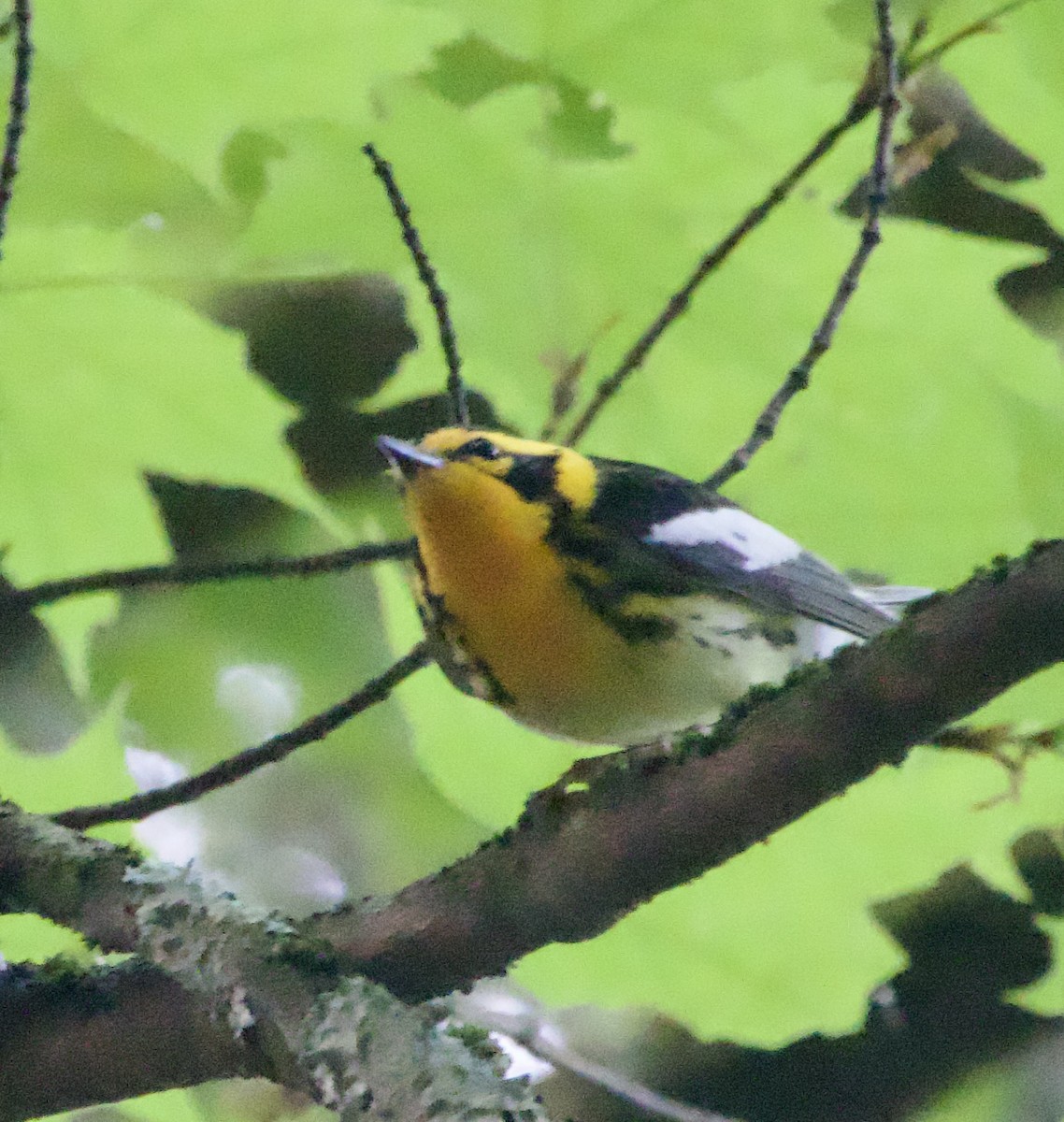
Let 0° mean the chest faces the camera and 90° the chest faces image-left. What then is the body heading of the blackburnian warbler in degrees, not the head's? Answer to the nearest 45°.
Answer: approximately 45°
